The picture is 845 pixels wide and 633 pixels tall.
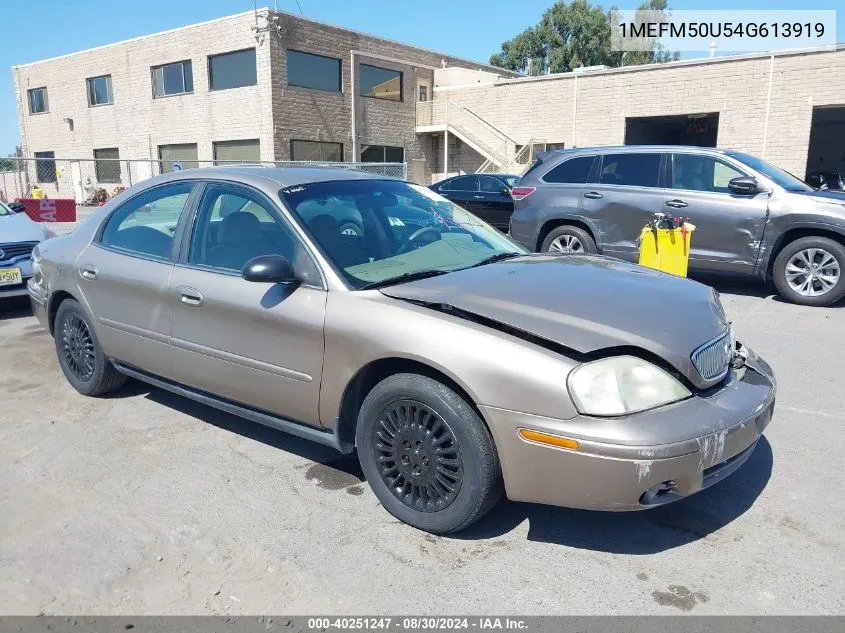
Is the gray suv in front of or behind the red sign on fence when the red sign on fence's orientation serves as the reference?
in front

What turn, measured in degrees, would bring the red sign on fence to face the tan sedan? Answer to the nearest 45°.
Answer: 0° — it already faces it

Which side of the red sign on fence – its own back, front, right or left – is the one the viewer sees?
front

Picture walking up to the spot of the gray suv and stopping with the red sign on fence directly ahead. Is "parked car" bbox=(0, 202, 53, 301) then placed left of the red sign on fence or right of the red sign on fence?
left

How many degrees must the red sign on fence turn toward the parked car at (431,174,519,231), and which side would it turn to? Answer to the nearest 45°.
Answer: approximately 45° to its left

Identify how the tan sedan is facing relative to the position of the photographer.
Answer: facing the viewer and to the right of the viewer

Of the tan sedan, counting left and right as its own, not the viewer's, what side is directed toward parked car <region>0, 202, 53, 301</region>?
back

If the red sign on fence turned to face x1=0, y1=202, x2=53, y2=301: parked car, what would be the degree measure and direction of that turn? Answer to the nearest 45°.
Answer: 0° — it already faces it

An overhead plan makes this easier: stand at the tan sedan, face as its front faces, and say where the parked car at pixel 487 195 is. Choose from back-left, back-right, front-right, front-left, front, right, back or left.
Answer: back-left

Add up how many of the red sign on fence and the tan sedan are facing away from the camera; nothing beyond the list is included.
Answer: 0

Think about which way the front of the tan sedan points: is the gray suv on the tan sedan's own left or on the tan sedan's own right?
on the tan sedan's own left

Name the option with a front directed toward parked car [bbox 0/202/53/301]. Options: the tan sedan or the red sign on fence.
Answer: the red sign on fence
